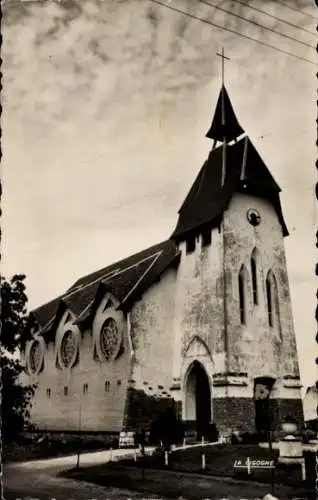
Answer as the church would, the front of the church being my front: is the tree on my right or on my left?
on my right

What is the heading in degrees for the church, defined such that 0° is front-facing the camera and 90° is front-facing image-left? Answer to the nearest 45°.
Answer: approximately 315°
